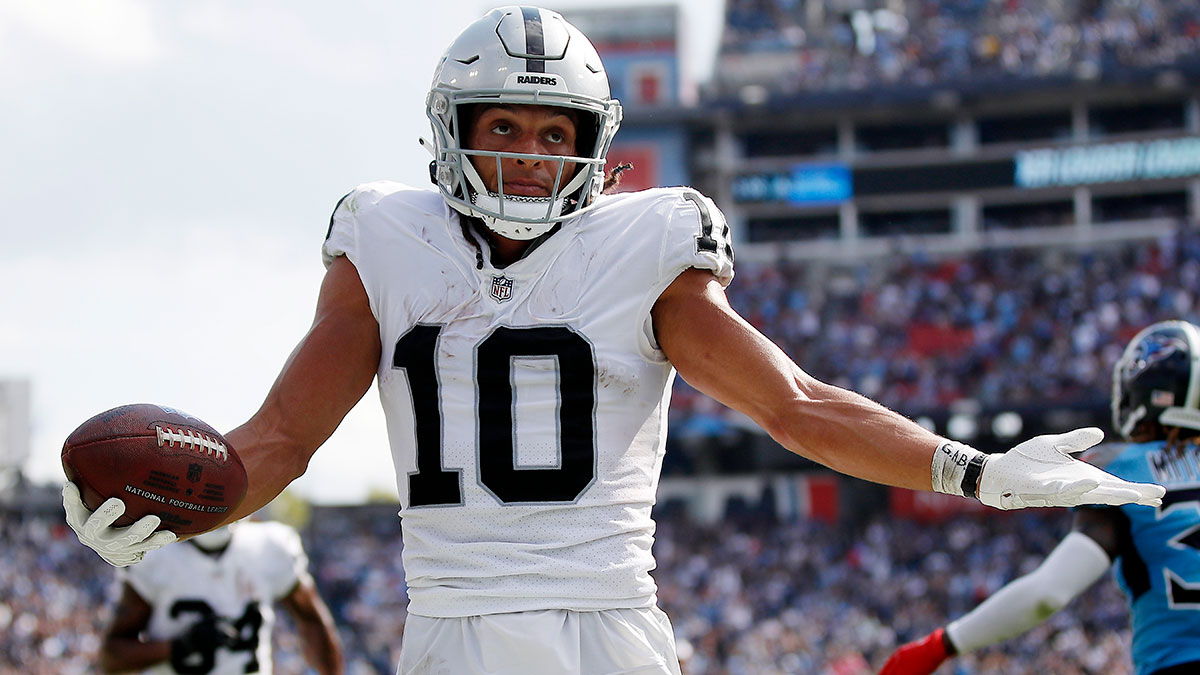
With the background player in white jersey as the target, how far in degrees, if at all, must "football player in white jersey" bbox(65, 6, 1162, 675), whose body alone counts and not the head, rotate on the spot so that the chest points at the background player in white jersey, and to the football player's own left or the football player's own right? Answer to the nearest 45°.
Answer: approximately 135° to the football player's own right

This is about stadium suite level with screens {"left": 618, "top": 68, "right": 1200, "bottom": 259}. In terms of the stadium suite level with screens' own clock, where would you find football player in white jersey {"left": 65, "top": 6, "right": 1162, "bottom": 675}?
The football player in white jersey is roughly at 12 o'clock from the stadium suite level with screens.

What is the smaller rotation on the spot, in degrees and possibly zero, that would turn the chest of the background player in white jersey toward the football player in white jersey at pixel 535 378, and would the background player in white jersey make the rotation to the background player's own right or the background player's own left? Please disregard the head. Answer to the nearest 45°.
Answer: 0° — they already face them

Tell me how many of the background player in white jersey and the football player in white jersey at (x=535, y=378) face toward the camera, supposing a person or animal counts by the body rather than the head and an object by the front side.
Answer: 2

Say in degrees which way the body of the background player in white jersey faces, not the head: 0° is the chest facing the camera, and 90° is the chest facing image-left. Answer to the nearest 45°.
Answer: approximately 0°

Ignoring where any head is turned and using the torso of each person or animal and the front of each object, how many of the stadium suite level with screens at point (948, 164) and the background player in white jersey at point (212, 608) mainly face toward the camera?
2

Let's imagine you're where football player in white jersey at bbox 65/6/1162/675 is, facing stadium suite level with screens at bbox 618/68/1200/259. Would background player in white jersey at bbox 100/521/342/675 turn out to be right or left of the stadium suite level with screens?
left

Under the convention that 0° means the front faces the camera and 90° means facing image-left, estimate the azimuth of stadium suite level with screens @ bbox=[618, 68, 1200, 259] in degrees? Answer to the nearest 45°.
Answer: approximately 0°
